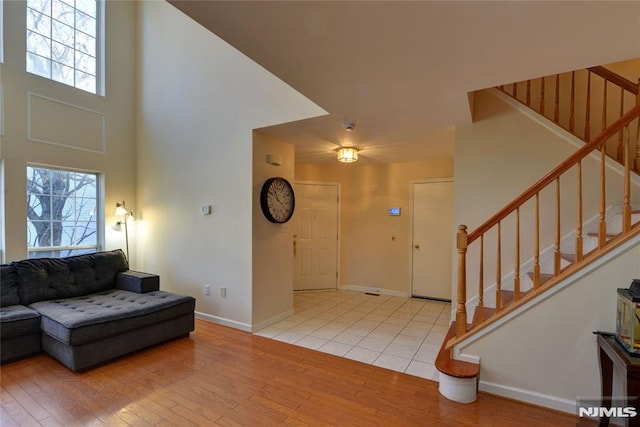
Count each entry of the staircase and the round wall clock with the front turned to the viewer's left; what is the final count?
1

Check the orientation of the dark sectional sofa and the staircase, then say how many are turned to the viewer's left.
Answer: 1

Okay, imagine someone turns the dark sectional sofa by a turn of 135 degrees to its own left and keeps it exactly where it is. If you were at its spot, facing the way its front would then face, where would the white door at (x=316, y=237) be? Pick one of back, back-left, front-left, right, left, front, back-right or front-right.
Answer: right

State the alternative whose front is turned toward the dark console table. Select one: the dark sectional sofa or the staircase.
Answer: the dark sectional sofa

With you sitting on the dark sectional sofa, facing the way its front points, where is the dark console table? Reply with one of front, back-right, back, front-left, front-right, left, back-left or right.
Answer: front

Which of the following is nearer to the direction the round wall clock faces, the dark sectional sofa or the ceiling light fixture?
the ceiling light fixture

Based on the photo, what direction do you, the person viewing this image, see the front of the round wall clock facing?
facing the viewer and to the right of the viewer

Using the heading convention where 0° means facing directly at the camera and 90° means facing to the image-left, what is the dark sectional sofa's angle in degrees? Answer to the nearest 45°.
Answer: approximately 315°

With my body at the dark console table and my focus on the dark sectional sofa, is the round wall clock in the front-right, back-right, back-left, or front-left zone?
front-right

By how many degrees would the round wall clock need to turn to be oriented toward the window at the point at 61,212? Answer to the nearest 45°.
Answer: approximately 135° to its right

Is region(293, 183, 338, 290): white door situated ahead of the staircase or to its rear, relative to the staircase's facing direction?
ahead

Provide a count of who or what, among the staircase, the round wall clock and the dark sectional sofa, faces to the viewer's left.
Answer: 1

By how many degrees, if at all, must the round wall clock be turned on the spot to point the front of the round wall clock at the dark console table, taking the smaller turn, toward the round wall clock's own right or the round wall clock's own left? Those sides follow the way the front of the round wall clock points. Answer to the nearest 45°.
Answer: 0° — it already faces it

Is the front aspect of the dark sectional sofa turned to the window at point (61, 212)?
no

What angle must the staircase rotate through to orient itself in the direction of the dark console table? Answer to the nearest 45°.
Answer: approximately 90° to its left

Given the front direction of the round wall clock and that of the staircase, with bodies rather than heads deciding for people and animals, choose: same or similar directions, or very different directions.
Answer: very different directions

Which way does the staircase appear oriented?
to the viewer's left
